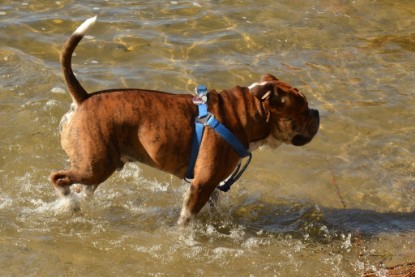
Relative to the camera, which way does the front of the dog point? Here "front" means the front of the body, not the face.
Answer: to the viewer's right
